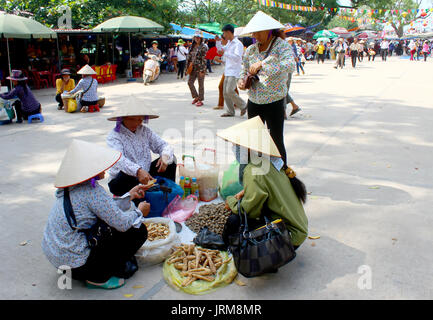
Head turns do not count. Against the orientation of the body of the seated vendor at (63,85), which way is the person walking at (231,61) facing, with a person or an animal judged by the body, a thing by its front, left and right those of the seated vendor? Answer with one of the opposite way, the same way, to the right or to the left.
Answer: to the right

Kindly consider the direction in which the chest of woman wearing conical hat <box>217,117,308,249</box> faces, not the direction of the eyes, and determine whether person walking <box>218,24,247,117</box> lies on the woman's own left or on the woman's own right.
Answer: on the woman's own right

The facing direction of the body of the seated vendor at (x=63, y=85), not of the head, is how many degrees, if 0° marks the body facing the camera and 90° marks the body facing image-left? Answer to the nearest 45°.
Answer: approximately 0°

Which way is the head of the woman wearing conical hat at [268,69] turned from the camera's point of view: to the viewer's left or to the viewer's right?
to the viewer's left

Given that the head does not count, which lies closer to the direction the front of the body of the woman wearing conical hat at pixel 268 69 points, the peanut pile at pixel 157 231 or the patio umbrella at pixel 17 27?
the peanut pile

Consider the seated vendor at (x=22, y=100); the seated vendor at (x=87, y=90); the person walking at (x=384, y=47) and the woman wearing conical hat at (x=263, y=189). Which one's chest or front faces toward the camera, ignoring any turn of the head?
the person walking

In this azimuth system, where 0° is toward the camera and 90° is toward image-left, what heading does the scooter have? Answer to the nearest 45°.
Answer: approximately 45°

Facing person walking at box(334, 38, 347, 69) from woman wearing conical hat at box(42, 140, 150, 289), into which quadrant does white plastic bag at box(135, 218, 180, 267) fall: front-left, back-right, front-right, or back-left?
front-right
